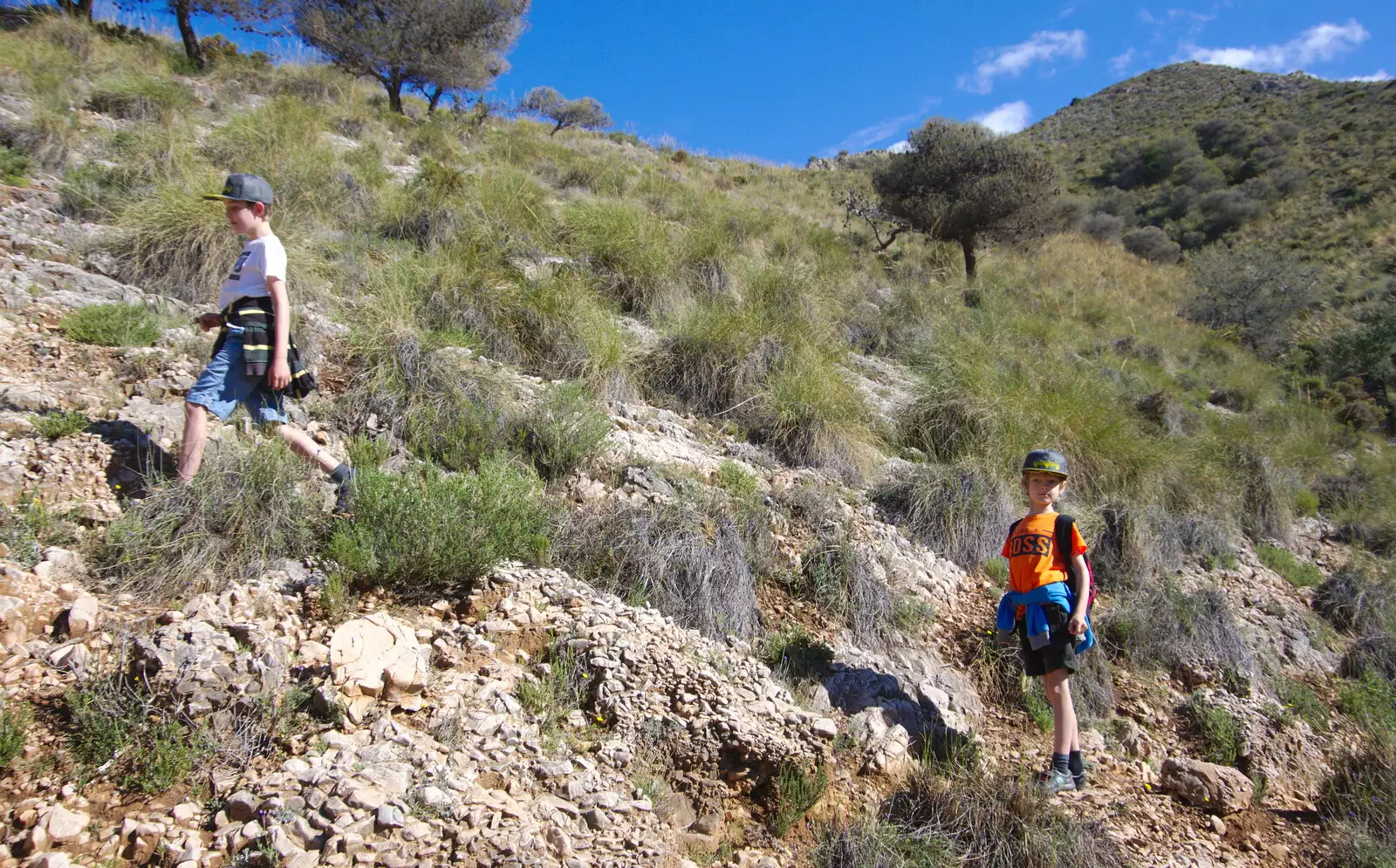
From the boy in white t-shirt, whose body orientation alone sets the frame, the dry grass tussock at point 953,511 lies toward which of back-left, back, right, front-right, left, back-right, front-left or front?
back

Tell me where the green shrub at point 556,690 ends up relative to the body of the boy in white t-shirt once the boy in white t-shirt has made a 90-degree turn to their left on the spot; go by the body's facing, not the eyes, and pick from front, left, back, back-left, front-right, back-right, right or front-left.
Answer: front-left

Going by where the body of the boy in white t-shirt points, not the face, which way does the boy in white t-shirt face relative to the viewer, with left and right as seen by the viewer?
facing to the left of the viewer

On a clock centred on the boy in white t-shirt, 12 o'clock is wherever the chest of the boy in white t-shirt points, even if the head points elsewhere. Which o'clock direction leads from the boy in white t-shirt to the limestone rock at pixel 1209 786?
The limestone rock is roughly at 7 o'clock from the boy in white t-shirt.

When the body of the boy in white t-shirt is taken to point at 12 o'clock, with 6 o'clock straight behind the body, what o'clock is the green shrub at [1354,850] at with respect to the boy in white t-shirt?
The green shrub is roughly at 7 o'clock from the boy in white t-shirt.

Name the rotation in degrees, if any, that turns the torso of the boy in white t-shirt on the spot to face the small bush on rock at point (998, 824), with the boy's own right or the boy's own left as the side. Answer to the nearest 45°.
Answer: approximately 135° to the boy's own left

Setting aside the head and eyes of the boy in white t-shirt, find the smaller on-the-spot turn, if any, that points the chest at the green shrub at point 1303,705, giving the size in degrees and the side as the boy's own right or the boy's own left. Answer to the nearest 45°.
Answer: approximately 180°

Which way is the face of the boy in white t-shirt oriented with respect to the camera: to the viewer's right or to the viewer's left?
to the viewer's left

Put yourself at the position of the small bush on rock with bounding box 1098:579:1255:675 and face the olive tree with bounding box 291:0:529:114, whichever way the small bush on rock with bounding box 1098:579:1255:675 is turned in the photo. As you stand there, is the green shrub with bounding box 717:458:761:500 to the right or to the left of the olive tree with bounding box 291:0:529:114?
left

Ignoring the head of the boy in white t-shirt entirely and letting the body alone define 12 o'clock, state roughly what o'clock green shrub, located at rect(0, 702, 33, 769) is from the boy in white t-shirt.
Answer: The green shrub is roughly at 10 o'clock from the boy in white t-shirt.

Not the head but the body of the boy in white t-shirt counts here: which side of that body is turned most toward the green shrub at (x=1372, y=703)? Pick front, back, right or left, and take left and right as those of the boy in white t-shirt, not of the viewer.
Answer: back

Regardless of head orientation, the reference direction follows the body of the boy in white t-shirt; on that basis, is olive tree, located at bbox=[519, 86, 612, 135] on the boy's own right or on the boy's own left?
on the boy's own right

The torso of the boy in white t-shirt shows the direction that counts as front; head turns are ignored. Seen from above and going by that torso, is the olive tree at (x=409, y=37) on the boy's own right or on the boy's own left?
on the boy's own right
